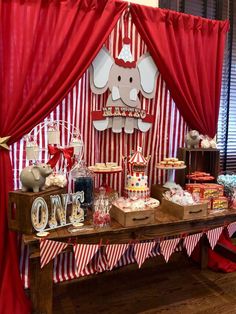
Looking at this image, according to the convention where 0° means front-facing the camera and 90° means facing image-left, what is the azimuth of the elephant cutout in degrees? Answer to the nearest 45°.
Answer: approximately 0°

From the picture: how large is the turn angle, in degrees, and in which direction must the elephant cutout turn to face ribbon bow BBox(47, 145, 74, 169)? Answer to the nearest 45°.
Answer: approximately 45° to its right
